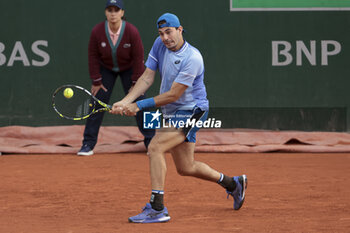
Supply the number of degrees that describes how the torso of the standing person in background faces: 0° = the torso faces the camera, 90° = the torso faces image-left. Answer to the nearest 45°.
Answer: approximately 0°

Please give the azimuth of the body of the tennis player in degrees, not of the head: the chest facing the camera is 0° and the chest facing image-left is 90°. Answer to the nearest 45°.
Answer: approximately 45°

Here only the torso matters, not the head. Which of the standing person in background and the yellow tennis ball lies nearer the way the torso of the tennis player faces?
the yellow tennis ball

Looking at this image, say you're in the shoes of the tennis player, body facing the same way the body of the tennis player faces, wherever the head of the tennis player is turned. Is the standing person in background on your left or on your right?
on your right

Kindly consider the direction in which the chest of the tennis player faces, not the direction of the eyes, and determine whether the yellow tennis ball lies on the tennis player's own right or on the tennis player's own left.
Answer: on the tennis player's own right

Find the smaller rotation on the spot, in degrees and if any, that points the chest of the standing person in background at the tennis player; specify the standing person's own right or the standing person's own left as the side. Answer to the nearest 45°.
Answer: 0° — they already face them

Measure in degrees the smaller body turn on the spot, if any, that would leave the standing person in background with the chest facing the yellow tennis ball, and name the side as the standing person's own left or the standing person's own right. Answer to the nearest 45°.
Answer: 0° — they already face it
